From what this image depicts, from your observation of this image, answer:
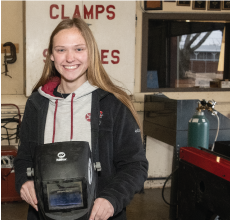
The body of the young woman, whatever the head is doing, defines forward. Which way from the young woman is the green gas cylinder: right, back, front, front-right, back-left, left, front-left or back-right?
back

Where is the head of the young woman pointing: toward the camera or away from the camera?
toward the camera

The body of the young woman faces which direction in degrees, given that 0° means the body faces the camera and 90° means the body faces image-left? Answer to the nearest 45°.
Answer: approximately 45°

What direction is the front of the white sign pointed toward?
toward the camera

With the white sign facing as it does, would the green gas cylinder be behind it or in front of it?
in front

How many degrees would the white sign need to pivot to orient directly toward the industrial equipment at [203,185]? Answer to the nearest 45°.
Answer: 0° — it already faces it

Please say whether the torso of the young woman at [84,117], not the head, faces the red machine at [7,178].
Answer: no

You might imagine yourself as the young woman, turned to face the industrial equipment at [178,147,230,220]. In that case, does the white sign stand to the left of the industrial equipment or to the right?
left

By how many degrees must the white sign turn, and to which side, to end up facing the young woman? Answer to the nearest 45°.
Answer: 0° — it already faces them
